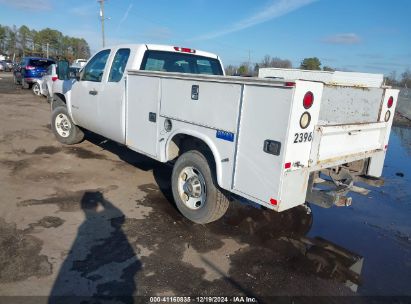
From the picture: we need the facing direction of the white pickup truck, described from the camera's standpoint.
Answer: facing away from the viewer and to the left of the viewer

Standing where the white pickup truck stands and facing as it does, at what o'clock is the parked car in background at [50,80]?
The parked car in background is roughly at 12 o'clock from the white pickup truck.

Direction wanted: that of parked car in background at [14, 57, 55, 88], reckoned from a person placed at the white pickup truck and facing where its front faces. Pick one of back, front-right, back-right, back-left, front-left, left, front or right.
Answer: front
